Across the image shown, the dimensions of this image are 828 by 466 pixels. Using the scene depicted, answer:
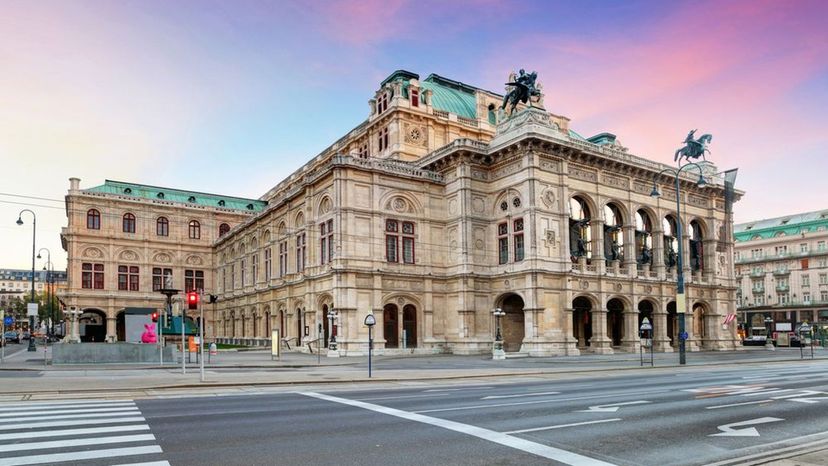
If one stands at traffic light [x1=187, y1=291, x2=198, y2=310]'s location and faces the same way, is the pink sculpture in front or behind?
behind

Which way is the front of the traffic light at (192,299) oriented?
toward the camera
